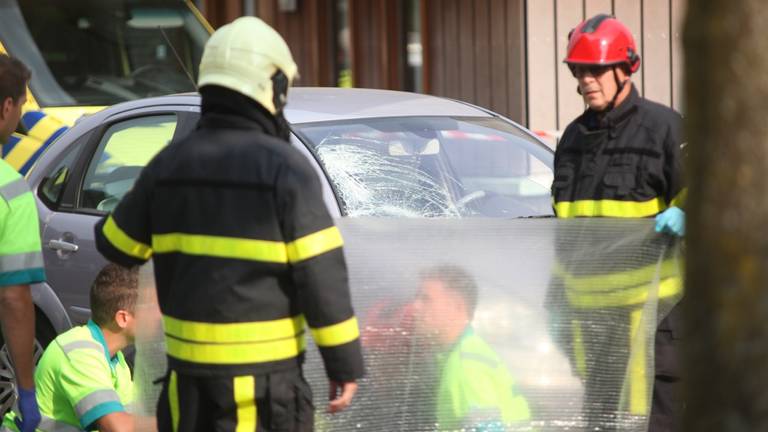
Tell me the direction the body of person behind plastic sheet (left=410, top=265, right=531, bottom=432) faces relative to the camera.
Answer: to the viewer's left

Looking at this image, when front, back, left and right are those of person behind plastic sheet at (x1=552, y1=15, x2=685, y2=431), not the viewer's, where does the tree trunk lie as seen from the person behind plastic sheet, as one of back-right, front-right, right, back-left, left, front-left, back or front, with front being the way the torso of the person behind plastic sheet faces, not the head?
front-left

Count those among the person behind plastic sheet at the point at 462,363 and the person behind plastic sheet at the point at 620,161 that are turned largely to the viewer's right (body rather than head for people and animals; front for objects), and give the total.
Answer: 0

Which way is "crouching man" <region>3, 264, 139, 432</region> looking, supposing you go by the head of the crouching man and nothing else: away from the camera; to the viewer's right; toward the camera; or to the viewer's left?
to the viewer's right

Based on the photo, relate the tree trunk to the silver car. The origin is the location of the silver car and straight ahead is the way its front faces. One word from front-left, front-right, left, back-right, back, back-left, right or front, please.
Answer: front-right

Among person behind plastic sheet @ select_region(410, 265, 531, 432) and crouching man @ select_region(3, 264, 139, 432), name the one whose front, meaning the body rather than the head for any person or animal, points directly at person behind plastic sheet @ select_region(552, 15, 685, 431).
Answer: the crouching man

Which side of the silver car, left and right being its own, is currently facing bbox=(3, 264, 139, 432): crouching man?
right

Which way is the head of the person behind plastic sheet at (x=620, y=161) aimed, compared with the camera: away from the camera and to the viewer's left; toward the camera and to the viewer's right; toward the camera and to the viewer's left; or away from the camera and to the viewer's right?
toward the camera and to the viewer's left

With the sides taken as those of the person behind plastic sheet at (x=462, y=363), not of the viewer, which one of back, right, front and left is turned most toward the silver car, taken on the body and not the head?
right

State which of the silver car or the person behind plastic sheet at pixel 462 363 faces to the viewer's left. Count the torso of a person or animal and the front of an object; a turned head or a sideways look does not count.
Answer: the person behind plastic sheet

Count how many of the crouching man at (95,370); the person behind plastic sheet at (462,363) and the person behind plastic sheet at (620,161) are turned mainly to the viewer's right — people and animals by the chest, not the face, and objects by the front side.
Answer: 1

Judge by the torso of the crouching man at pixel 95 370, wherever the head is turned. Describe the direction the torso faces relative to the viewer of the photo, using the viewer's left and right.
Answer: facing to the right of the viewer
